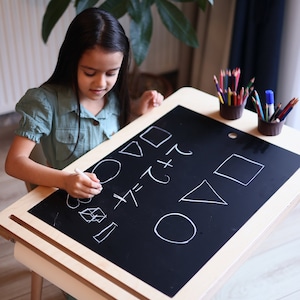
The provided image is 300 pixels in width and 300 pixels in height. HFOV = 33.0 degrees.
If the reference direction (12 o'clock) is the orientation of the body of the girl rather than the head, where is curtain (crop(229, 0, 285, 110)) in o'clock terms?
The curtain is roughly at 9 o'clock from the girl.

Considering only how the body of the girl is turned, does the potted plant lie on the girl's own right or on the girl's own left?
on the girl's own left

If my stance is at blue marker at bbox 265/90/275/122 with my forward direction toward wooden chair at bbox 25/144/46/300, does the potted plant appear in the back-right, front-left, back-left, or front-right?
front-right

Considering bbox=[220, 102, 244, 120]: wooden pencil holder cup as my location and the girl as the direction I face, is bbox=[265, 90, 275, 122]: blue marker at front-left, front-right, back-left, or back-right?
back-left

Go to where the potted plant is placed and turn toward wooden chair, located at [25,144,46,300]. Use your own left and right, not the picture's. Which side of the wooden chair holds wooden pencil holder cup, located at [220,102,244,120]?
left

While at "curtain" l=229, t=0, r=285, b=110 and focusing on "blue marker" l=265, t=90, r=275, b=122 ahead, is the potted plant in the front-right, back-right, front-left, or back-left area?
front-right

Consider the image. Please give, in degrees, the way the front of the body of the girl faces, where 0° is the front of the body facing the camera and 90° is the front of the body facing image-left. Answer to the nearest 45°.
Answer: approximately 315°

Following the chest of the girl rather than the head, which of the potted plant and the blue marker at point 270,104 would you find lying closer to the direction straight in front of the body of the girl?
the blue marker

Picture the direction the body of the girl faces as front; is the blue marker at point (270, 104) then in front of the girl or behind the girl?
in front
